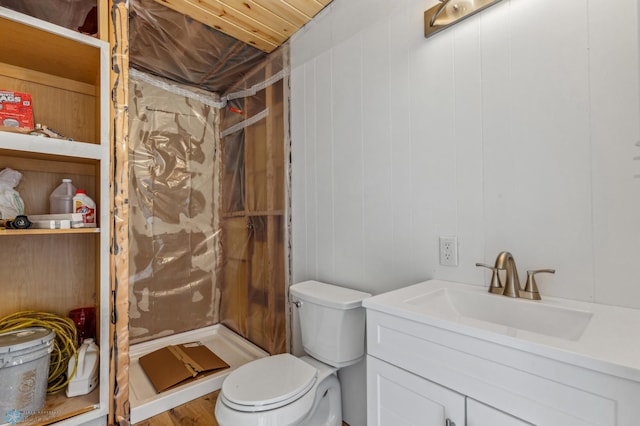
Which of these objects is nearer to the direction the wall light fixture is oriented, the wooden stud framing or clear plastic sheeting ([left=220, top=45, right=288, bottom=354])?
the wooden stud framing

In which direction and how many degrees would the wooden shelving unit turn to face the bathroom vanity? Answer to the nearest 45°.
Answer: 0° — it already faces it

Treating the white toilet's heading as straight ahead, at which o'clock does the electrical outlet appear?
The electrical outlet is roughly at 8 o'clock from the white toilet.

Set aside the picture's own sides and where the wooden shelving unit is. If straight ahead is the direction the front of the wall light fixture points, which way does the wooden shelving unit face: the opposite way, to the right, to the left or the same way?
the opposite way

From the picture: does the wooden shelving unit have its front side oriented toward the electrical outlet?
no

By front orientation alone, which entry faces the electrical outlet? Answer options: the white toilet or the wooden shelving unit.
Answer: the wooden shelving unit

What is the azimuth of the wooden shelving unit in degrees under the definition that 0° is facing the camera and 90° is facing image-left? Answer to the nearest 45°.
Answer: approximately 315°

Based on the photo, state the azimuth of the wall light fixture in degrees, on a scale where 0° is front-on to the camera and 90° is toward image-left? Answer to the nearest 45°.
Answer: approximately 45°

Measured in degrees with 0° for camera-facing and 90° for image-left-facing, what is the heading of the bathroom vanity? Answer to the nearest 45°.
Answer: approximately 45°
